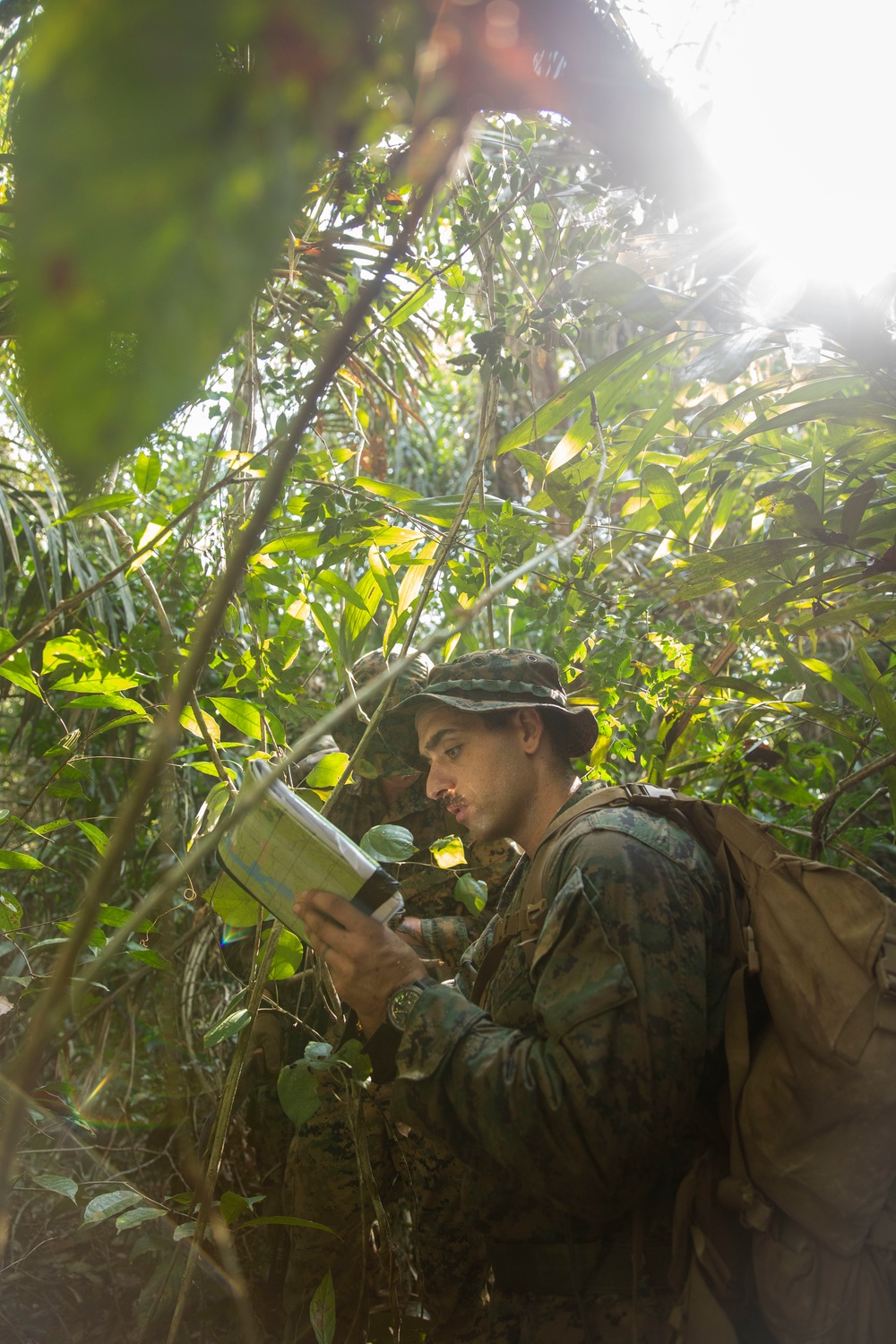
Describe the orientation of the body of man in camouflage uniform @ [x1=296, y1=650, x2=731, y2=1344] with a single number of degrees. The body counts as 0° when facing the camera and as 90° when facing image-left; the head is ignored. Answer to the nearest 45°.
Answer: approximately 90°

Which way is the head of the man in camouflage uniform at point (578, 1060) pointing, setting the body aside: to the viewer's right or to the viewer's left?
to the viewer's left
